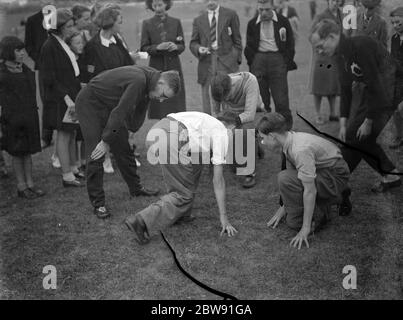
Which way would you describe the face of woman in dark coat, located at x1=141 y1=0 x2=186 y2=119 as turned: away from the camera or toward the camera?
toward the camera

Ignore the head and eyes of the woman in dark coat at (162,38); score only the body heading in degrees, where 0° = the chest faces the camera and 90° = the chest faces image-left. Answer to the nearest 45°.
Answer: approximately 0°

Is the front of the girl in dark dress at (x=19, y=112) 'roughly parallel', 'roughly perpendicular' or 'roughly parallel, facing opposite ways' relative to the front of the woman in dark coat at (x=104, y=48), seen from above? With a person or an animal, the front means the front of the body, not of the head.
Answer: roughly parallel

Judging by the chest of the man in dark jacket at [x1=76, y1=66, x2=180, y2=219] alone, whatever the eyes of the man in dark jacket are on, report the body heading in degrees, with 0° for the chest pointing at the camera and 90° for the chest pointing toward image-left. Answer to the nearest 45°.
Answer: approximately 270°

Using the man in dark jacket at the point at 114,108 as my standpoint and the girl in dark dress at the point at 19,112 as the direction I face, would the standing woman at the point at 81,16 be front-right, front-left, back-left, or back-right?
front-right

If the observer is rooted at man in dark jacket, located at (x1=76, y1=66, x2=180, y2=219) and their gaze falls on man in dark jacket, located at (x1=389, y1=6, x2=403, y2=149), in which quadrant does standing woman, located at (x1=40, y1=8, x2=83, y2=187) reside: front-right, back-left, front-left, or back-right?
back-left

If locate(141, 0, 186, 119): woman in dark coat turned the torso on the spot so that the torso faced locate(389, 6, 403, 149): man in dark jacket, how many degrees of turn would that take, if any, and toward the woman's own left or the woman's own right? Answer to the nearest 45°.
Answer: approximately 45° to the woman's own left

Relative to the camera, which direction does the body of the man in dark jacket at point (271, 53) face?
toward the camera

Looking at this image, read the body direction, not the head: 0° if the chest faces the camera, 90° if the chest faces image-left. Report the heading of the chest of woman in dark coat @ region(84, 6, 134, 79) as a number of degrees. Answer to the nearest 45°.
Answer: approximately 315°

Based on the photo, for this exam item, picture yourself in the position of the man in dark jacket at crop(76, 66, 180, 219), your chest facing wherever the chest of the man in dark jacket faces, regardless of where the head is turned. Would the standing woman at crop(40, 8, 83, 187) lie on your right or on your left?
on your left
